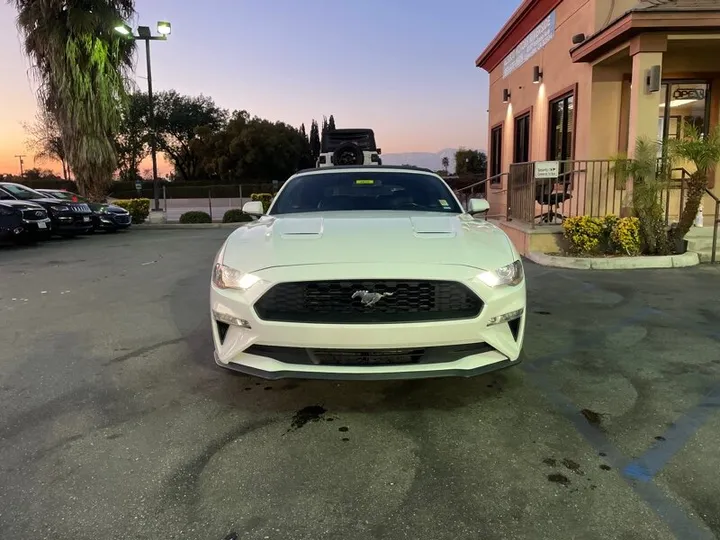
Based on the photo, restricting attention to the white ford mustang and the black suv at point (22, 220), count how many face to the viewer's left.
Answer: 0

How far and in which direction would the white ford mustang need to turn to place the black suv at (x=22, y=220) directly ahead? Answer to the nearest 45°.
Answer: approximately 135° to its right

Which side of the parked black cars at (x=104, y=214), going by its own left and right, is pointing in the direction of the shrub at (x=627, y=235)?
front

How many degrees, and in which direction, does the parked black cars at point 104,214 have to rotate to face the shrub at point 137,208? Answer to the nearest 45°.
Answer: approximately 135° to its left

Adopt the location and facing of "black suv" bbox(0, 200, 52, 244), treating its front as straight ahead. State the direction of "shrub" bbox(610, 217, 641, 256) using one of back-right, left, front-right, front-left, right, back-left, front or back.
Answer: front

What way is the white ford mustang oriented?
toward the camera
